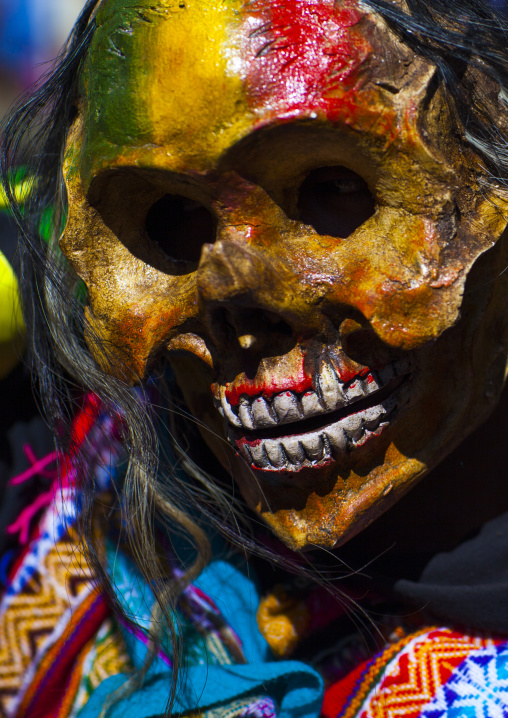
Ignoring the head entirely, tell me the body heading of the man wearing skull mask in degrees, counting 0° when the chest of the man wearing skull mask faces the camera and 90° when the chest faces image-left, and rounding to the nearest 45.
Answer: approximately 45°
